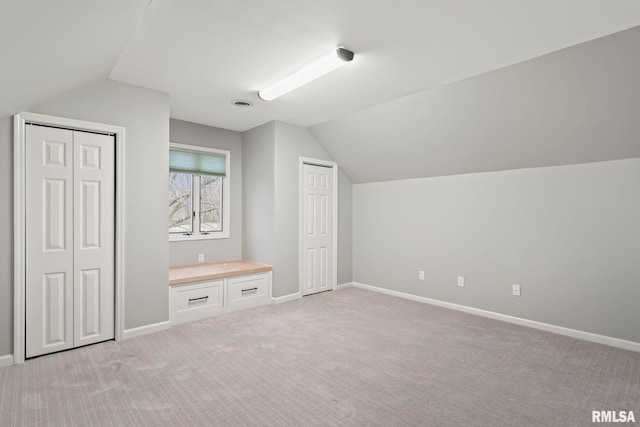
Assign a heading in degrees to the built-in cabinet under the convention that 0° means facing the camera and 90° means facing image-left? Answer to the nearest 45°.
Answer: approximately 315°

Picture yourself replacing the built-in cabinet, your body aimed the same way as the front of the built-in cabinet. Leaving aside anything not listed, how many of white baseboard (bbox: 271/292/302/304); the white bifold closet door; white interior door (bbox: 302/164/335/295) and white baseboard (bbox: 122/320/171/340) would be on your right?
2

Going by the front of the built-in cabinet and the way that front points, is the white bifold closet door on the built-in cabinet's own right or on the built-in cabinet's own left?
on the built-in cabinet's own right

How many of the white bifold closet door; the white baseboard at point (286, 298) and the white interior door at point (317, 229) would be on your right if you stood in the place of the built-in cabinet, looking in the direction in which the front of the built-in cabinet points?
1

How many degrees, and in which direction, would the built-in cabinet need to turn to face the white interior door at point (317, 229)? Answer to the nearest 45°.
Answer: approximately 45° to its left

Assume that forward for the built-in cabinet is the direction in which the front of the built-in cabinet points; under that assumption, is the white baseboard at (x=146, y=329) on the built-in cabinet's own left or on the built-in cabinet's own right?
on the built-in cabinet's own right

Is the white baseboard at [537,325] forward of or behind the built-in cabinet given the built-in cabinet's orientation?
forward

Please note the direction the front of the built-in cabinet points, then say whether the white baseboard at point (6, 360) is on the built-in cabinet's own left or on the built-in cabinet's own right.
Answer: on the built-in cabinet's own right

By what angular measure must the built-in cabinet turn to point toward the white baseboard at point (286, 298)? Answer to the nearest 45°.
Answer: approximately 45° to its left
